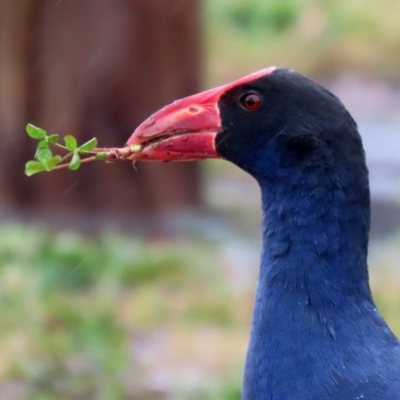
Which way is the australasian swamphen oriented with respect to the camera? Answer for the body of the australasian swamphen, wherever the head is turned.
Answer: to the viewer's left
